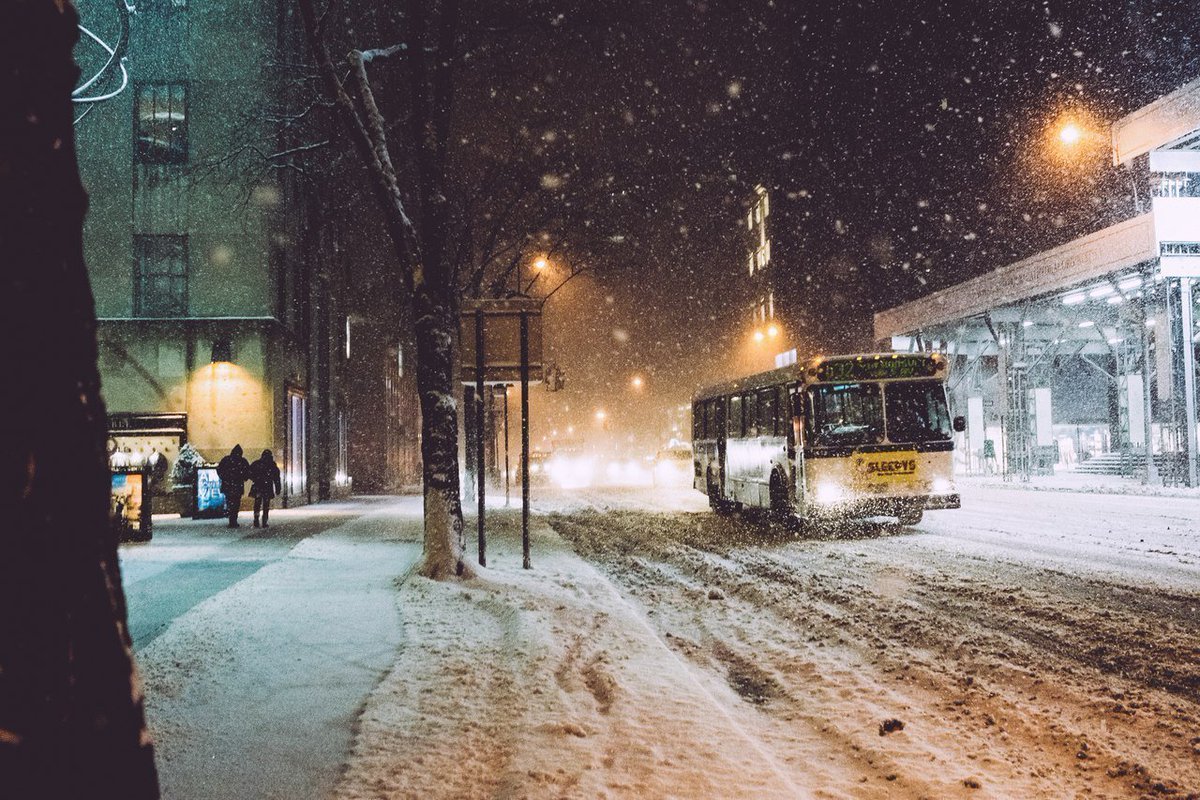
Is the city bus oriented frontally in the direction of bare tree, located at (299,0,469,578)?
no

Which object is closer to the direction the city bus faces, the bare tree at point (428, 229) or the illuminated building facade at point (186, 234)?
the bare tree

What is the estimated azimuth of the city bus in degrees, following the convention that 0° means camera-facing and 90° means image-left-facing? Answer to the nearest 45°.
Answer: approximately 315°

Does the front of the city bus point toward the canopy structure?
no

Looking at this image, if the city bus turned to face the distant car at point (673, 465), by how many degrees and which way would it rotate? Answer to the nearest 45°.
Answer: approximately 135° to its left

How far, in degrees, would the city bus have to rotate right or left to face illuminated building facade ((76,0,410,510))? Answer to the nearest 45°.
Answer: approximately 135° to its right

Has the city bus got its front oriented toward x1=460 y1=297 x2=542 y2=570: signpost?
no

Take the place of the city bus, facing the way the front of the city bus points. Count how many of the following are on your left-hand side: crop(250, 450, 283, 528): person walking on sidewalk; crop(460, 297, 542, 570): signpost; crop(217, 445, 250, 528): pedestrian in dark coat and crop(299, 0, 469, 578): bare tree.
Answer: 0

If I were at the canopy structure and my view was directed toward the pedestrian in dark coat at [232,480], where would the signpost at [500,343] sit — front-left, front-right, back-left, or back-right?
front-left

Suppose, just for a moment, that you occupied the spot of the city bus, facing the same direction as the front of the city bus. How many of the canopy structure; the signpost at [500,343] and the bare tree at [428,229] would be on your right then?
2

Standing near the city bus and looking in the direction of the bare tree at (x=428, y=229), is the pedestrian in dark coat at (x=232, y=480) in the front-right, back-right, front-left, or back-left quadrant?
front-right

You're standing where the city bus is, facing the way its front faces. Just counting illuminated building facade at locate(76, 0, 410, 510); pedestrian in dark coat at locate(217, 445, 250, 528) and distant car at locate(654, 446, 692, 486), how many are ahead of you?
0
